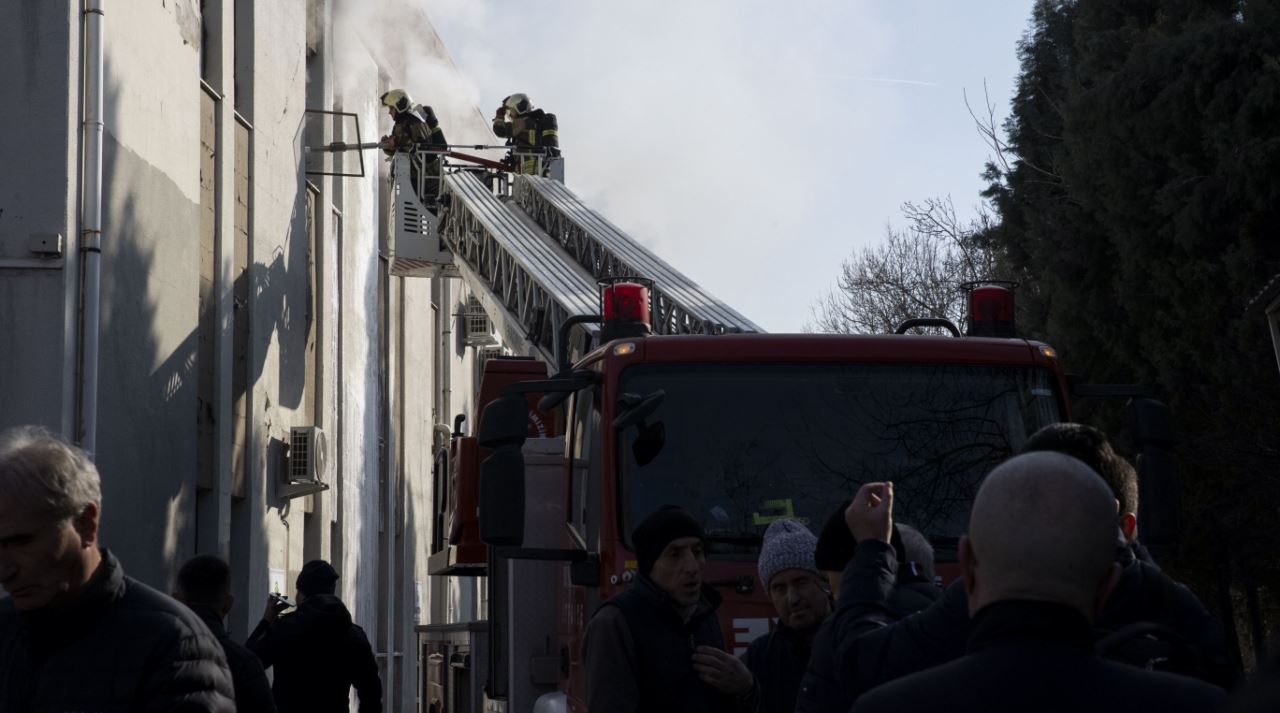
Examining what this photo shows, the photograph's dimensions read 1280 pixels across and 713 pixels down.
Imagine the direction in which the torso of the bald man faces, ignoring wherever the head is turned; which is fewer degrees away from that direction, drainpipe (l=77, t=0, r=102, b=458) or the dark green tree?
the dark green tree

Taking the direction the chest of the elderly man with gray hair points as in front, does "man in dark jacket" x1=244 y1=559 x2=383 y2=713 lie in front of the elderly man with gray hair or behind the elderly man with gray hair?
behind

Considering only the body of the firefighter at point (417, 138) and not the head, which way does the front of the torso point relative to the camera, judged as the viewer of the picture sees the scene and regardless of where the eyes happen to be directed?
to the viewer's left

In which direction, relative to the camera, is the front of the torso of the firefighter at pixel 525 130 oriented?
to the viewer's left

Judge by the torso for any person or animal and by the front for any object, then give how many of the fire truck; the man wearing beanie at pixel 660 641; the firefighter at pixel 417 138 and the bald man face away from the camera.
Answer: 1

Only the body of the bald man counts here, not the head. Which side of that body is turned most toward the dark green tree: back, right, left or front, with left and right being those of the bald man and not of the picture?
front

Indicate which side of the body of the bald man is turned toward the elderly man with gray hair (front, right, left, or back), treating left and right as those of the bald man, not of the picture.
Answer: left

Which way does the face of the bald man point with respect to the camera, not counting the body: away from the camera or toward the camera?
away from the camera

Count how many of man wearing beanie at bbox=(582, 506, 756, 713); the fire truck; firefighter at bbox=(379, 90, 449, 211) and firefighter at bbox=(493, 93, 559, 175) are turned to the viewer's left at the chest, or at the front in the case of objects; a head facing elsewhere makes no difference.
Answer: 2

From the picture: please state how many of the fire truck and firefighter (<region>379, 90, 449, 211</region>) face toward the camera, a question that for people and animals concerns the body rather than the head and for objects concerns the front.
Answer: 1

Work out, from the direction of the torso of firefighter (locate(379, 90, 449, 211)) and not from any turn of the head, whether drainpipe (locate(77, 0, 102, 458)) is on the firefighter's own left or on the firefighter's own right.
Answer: on the firefighter's own left

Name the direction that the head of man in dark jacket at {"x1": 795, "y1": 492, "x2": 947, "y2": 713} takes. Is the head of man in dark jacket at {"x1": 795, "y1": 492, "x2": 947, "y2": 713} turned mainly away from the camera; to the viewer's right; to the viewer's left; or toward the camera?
away from the camera

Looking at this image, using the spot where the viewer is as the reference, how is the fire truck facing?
facing the viewer

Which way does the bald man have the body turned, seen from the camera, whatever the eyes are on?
away from the camera

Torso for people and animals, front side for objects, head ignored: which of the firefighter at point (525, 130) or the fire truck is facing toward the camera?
the fire truck

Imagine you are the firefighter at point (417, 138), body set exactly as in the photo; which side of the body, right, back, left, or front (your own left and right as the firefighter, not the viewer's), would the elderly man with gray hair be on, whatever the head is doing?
left
